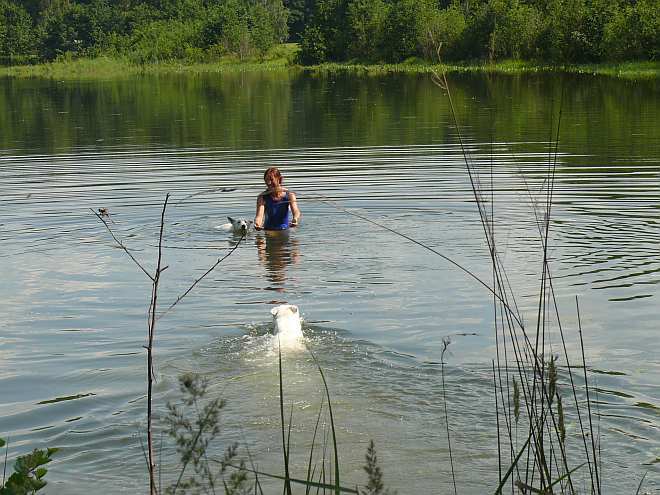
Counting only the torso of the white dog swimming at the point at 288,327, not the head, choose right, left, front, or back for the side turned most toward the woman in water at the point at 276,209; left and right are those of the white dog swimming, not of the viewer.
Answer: front

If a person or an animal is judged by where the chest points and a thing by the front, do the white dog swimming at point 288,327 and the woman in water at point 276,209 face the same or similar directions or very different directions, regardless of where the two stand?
very different directions

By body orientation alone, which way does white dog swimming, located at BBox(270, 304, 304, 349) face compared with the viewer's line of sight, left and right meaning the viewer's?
facing away from the viewer

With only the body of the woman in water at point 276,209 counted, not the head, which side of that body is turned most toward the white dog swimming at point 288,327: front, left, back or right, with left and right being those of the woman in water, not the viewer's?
front

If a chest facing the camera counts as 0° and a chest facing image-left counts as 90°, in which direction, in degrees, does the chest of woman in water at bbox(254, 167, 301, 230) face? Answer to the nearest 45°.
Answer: approximately 0°

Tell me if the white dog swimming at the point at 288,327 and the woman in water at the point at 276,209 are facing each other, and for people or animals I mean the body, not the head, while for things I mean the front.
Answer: yes

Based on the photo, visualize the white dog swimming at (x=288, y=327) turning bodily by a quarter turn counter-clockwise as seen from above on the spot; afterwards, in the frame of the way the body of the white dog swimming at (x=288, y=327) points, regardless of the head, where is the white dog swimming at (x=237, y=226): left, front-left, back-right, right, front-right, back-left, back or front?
right

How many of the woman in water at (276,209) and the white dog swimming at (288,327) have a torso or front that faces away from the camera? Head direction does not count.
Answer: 1
